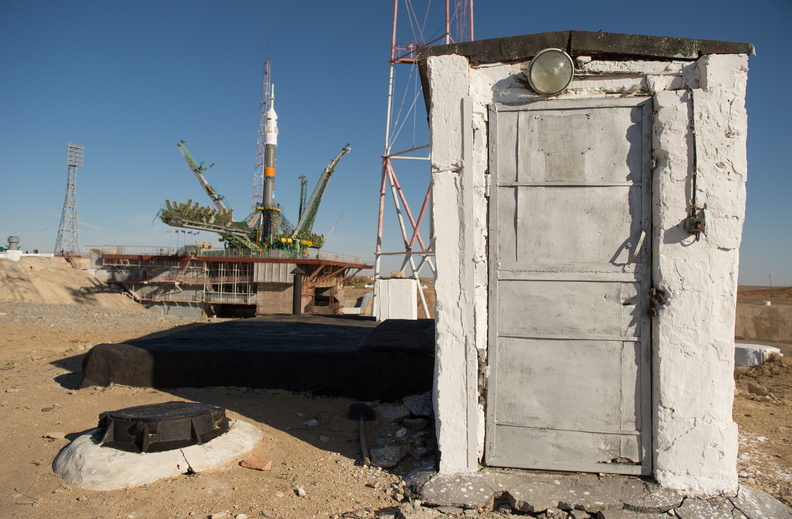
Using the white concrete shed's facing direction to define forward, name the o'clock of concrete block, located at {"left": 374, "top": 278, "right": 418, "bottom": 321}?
The concrete block is roughly at 5 o'clock from the white concrete shed.

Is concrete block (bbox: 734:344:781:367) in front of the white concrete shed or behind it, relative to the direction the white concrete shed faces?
behind

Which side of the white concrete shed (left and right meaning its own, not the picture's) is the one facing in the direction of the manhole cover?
right

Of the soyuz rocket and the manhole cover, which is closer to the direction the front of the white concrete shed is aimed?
the manhole cover

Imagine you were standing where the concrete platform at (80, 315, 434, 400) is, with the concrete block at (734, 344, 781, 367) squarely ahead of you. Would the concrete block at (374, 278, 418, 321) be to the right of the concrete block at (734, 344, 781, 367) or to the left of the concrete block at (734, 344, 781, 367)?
left

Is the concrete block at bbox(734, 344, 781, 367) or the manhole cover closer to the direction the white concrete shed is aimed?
the manhole cover

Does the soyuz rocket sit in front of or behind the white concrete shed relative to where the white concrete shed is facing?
behind

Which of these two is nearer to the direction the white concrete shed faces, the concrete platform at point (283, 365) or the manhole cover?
the manhole cover

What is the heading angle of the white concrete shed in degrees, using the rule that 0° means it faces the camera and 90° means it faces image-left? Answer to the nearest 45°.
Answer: approximately 0°

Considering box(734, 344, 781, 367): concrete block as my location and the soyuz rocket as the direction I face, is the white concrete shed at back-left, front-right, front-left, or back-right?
back-left
